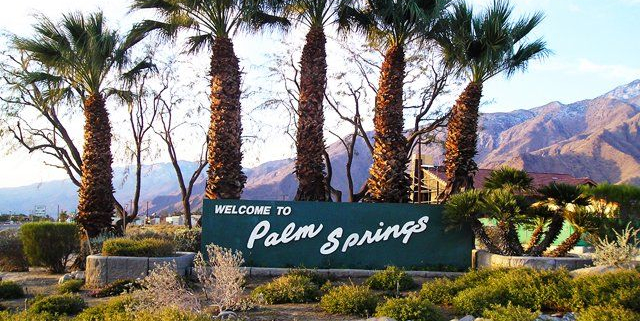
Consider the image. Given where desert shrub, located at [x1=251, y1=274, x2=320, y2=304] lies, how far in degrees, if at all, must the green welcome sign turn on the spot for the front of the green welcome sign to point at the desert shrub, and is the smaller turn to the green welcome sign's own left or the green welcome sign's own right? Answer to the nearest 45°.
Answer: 0° — it already faces it

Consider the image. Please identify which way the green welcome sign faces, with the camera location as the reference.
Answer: facing the viewer

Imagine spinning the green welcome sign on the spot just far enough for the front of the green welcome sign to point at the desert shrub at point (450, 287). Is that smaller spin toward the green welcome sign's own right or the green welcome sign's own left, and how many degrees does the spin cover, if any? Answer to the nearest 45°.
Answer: approximately 45° to the green welcome sign's own left

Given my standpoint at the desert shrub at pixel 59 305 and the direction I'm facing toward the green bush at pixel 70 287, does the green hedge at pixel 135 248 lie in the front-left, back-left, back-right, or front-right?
front-right

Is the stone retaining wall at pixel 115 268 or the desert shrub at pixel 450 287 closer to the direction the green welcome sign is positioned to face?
the desert shrub

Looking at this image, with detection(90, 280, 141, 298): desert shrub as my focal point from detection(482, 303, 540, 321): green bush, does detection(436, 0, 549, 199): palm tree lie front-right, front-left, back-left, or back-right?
front-right

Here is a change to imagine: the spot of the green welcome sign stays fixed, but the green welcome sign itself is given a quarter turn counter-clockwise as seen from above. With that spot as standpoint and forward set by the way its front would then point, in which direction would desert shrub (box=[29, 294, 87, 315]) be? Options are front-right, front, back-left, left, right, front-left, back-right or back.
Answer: back-right

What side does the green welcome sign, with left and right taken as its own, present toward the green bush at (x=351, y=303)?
front

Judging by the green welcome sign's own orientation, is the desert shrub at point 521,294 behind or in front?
in front

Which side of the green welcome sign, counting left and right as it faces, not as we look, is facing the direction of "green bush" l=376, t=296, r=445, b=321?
front

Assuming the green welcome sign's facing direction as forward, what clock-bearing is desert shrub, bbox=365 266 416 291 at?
The desert shrub is roughly at 11 o'clock from the green welcome sign.

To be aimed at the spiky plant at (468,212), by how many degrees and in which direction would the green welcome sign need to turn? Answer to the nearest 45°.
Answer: approximately 90° to its left

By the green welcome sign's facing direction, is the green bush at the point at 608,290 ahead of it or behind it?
ahead
